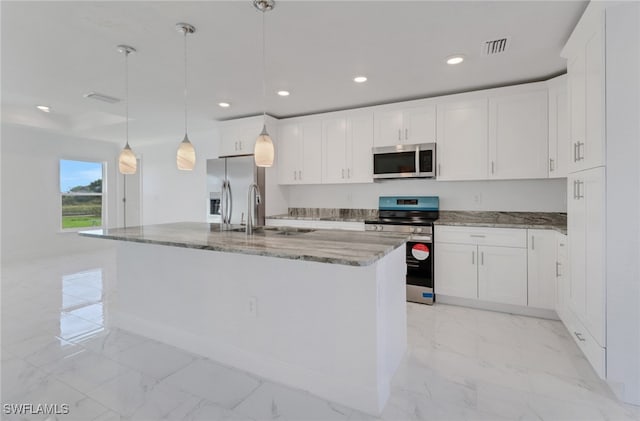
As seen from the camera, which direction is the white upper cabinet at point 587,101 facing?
to the viewer's left

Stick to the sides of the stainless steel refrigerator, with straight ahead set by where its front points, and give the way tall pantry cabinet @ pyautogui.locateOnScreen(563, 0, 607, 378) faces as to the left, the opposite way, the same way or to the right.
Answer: to the right

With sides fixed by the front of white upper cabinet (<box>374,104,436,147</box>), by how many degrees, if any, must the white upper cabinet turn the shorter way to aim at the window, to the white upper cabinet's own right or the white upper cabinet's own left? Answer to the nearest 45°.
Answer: approximately 90° to the white upper cabinet's own right

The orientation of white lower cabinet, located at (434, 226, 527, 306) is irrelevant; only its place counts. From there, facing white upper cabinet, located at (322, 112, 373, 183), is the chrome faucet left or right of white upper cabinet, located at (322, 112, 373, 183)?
left

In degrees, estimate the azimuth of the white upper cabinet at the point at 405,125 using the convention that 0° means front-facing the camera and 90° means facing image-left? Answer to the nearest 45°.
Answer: approximately 0°

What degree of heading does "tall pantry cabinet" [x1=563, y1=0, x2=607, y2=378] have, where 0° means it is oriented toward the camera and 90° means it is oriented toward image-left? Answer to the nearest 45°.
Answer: approximately 90°
